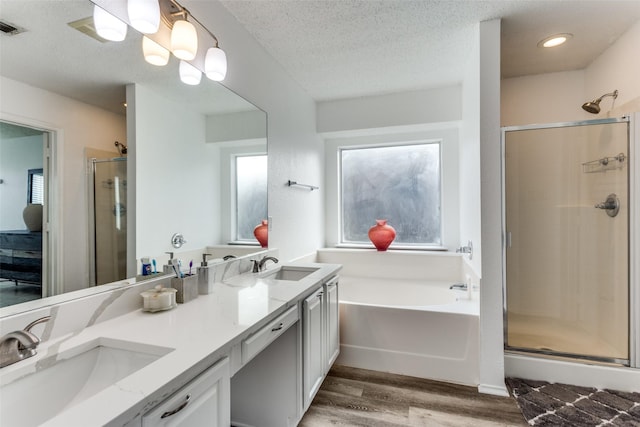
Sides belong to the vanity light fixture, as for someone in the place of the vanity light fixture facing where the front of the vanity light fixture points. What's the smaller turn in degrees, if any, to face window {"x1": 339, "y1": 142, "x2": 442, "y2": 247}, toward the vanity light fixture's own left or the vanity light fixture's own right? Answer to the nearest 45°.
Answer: approximately 90° to the vanity light fixture's own left

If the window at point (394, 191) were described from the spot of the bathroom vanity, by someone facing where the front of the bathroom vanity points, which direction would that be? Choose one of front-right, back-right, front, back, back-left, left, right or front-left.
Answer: left

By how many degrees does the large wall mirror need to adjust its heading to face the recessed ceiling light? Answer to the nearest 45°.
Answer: approximately 45° to its left

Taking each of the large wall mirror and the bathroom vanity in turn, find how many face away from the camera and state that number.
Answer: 0

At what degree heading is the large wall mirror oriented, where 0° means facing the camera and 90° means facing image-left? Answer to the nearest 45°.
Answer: approximately 315°

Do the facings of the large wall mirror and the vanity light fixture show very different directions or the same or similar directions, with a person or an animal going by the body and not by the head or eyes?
same or similar directions

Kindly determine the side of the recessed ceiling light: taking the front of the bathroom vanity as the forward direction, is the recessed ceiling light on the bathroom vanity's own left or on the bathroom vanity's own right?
on the bathroom vanity's own left

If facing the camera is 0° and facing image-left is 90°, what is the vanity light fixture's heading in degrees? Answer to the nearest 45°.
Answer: approximately 315°

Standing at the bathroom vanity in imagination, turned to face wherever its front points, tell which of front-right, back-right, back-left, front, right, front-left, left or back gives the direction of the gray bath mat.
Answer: front-left

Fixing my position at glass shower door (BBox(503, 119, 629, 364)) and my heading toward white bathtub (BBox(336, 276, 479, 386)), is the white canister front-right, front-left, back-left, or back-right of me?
front-left

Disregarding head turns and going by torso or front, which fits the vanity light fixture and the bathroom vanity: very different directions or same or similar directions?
same or similar directions

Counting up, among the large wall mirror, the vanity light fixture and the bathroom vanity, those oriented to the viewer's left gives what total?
0

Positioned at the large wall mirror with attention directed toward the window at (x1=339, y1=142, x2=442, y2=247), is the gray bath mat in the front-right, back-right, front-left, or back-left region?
front-right

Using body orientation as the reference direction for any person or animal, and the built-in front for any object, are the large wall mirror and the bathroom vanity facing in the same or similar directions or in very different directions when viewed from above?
same or similar directions
